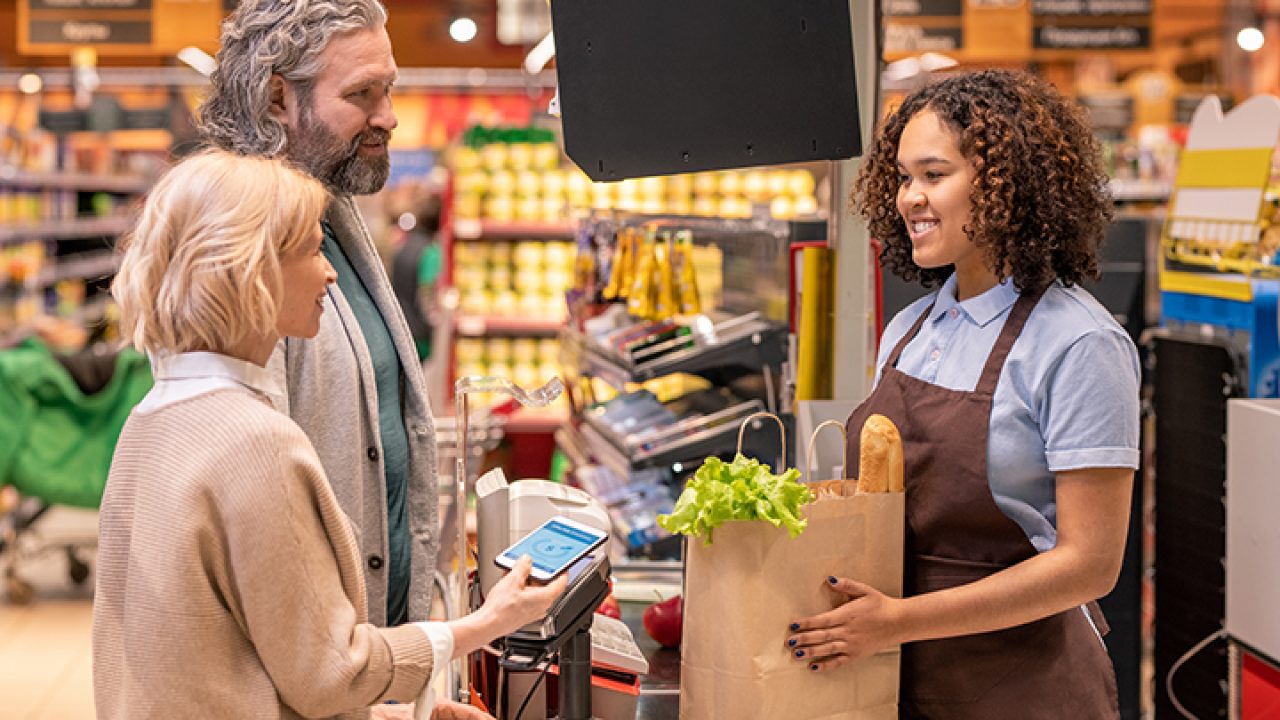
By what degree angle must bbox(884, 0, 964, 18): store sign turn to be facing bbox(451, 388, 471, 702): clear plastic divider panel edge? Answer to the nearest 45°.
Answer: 0° — it already faces it

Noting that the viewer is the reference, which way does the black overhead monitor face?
facing away from the viewer

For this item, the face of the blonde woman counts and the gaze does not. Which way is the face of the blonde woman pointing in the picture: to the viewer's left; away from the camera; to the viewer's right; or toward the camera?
to the viewer's right

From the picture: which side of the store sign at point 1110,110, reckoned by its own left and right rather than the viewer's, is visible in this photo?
front

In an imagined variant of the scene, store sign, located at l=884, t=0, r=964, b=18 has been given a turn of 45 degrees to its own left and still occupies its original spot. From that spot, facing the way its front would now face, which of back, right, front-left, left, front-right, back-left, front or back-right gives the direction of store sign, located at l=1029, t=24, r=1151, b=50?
front-left

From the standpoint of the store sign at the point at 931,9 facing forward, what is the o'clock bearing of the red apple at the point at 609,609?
The red apple is roughly at 12 o'clock from the store sign.

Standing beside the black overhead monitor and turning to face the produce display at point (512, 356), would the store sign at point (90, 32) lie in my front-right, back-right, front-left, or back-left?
front-left

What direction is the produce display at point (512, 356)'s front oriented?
toward the camera

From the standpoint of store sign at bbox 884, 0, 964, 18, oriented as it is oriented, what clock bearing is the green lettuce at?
The green lettuce is roughly at 12 o'clock from the store sign.

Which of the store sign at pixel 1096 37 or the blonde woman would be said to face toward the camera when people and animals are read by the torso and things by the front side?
the store sign

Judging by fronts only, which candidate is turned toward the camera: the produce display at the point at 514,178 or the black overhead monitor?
the produce display

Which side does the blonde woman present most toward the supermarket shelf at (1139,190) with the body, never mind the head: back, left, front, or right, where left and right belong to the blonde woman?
front

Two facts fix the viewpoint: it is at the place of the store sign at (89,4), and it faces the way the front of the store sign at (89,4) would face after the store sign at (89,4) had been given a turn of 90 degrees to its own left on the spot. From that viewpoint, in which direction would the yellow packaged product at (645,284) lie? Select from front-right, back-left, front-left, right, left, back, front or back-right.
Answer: right

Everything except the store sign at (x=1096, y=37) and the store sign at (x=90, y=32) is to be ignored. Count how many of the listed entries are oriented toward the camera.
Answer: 2
